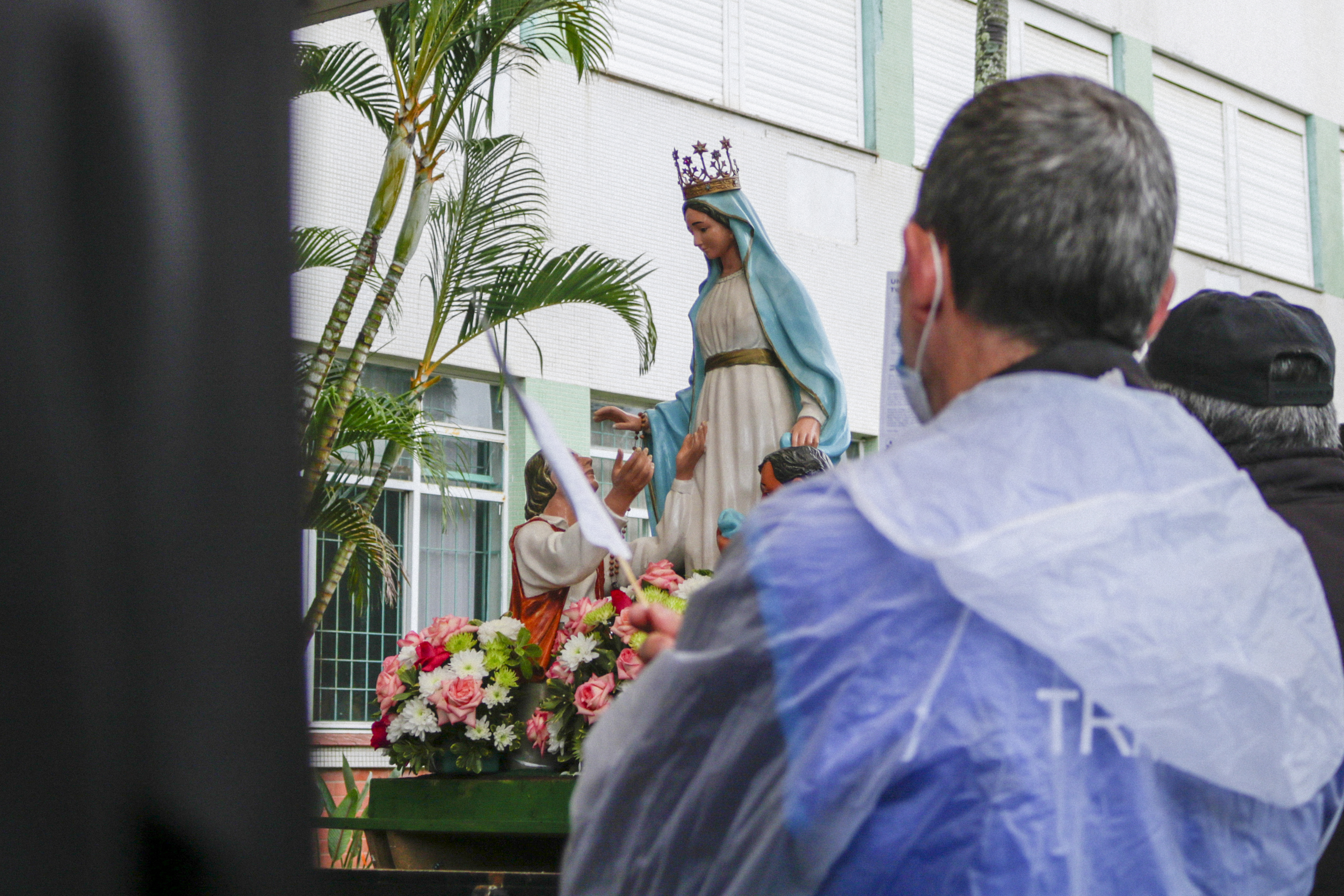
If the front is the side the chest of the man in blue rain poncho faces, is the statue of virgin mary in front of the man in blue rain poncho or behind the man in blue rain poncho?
in front

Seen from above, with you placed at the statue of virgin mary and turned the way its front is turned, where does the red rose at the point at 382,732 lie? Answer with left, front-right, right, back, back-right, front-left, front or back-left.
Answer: front

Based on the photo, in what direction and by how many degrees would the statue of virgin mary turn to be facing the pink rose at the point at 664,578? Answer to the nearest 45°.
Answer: approximately 45° to its left

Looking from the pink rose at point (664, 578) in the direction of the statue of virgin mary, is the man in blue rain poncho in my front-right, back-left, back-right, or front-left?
back-right

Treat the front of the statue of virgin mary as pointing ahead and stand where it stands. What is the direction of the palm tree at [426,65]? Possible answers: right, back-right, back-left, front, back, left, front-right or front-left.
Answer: right

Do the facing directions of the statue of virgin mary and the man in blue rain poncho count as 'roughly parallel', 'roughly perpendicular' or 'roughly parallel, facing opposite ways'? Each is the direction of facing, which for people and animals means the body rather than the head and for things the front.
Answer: roughly perpendicular

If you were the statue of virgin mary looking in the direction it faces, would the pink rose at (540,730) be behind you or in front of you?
in front

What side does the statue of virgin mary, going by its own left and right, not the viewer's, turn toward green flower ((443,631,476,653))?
front

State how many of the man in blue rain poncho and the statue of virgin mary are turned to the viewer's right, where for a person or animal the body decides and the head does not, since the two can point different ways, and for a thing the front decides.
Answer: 0

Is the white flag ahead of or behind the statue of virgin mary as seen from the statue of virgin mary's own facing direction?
ahead

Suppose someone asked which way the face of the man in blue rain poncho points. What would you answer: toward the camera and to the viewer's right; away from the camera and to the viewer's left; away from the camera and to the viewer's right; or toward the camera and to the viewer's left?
away from the camera and to the viewer's left
